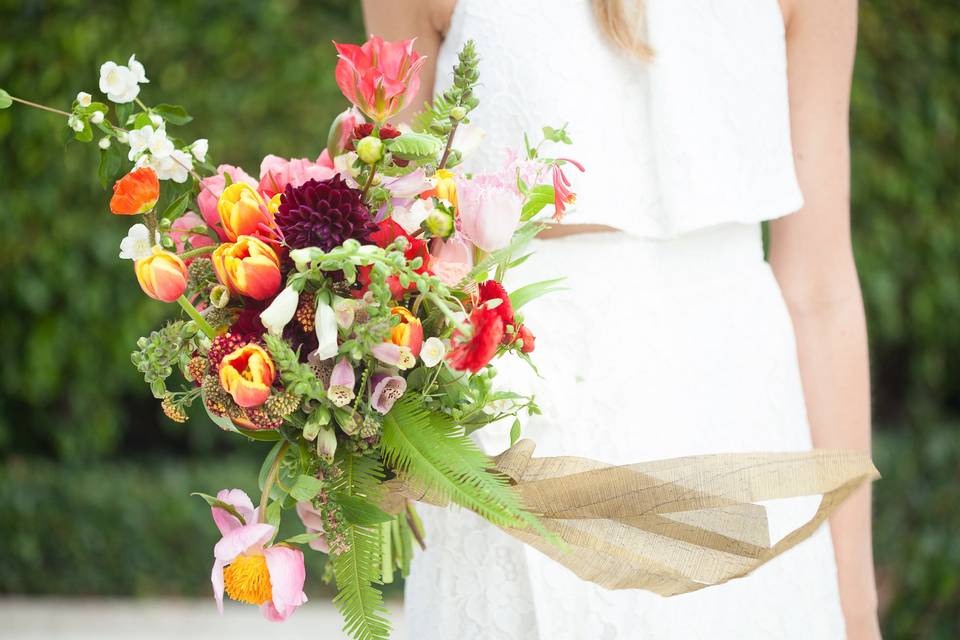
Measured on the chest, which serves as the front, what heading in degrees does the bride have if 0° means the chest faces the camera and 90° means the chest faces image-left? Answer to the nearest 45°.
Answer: approximately 0°
